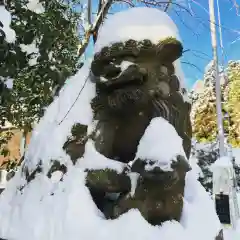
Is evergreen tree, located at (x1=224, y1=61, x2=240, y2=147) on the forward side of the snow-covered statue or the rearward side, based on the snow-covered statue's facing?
on the rearward side

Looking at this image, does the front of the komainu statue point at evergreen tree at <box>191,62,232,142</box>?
no

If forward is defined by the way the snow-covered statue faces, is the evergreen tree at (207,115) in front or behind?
behind

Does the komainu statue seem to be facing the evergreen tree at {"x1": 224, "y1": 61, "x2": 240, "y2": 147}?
no
